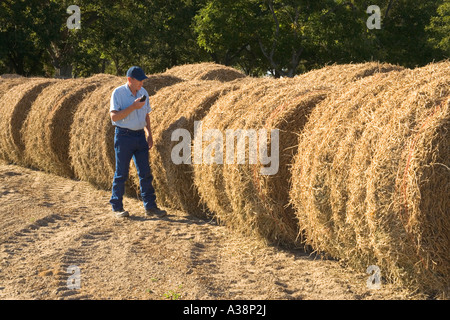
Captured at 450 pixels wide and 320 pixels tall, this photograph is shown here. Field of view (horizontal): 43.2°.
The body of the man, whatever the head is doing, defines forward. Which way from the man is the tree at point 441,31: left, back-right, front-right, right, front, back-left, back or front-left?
left

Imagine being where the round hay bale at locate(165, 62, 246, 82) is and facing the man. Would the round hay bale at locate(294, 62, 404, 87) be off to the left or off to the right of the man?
left

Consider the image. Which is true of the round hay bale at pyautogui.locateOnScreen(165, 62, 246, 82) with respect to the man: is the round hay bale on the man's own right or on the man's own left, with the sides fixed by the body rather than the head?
on the man's own left

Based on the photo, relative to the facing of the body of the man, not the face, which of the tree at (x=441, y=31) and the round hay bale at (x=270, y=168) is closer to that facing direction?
the round hay bale

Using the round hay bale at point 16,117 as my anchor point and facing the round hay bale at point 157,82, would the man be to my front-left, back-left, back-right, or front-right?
front-right

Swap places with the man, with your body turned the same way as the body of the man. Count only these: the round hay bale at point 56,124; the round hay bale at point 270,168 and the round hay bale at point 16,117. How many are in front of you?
1

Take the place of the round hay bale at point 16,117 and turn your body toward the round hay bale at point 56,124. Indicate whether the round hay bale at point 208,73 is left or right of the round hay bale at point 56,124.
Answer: left

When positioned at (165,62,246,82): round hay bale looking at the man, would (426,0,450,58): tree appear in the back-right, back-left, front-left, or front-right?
back-left

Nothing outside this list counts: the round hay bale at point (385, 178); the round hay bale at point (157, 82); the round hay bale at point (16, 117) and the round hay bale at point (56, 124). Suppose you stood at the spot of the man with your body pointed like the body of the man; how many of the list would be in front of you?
1

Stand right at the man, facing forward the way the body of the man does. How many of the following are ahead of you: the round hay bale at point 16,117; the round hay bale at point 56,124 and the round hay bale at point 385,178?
1

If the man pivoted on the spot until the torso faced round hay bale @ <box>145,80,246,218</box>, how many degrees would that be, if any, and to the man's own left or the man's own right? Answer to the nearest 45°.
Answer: approximately 45° to the man's own left

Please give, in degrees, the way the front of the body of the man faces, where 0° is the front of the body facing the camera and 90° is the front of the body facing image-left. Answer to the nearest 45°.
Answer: approximately 315°

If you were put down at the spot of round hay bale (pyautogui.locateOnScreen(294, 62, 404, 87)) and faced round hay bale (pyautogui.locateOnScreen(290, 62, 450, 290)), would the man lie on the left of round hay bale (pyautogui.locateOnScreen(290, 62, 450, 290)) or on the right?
right

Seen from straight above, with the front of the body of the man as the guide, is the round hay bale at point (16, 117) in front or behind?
behind

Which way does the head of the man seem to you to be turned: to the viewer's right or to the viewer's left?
to the viewer's right

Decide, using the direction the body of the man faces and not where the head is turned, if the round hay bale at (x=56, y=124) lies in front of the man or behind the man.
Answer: behind

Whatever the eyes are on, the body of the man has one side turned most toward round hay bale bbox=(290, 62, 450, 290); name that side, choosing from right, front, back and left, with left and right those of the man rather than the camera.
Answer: front

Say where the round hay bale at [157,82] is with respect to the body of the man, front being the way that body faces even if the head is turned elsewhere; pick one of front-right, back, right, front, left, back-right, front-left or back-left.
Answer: back-left

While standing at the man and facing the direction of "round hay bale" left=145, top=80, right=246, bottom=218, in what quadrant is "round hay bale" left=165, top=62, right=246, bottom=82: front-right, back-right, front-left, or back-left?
front-left
